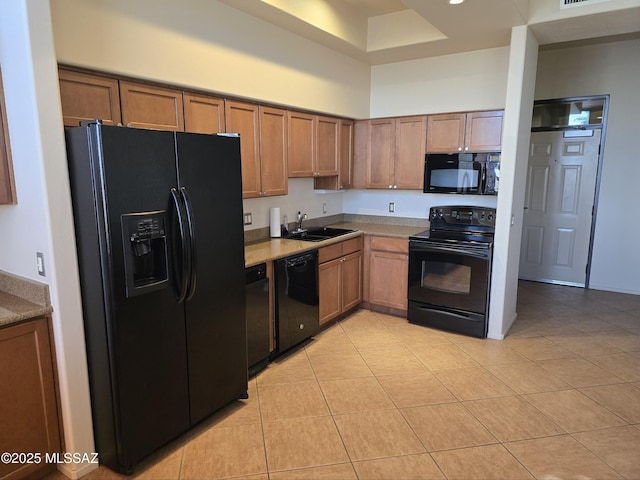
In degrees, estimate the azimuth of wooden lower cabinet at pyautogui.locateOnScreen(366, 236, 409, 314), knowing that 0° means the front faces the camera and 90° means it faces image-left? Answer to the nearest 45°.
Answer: approximately 45°

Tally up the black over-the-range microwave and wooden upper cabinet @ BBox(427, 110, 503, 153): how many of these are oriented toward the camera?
2

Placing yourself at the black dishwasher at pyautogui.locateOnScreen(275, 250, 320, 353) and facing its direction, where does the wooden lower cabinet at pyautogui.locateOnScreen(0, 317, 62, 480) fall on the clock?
The wooden lower cabinet is roughly at 3 o'clock from the black dishwasher.

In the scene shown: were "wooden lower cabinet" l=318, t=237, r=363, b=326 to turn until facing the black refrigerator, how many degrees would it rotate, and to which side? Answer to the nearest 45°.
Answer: approximately 90° to its right

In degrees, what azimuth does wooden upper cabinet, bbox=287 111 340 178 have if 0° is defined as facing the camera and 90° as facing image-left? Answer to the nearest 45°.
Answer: approximately 315°

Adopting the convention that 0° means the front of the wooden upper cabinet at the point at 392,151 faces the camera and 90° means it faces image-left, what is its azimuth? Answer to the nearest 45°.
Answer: approximately 45°

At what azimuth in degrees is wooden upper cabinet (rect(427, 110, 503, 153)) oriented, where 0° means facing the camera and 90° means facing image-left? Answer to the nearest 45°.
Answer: approximately 0°

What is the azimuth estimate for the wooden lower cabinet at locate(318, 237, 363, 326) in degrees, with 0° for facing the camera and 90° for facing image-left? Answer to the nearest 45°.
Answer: approximately 315°

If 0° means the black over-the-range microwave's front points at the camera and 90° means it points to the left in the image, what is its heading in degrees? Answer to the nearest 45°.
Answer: approximately 0°

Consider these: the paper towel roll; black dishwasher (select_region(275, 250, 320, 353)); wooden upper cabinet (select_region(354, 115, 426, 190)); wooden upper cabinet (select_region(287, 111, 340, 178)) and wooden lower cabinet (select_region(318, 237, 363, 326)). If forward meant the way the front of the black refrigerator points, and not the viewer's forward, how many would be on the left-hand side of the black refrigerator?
5

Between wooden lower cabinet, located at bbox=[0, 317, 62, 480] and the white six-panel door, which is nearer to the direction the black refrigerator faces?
the white six-panel door
